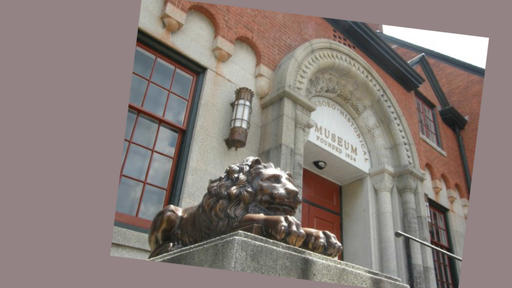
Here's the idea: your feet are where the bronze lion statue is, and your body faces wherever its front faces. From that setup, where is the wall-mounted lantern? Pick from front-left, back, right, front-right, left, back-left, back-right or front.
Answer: back-left

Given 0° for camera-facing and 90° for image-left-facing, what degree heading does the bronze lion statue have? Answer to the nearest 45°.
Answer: approximately 315°
